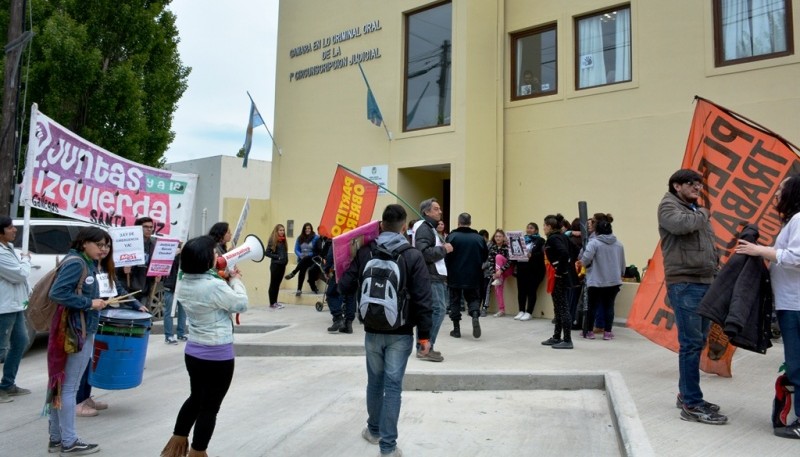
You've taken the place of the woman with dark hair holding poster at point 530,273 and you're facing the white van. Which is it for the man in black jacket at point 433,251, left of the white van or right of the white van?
left

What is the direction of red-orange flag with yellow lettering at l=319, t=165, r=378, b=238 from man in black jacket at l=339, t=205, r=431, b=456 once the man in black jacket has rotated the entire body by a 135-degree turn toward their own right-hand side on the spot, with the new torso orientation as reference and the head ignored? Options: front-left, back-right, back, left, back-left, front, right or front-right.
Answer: back-left

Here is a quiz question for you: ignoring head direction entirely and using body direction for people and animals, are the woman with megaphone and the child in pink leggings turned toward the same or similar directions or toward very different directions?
very different directions

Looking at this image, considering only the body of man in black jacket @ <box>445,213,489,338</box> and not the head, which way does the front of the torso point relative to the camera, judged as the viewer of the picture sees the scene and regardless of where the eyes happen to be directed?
away from the camera

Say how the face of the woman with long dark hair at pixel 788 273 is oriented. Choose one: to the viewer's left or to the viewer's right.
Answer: to the viewer's left

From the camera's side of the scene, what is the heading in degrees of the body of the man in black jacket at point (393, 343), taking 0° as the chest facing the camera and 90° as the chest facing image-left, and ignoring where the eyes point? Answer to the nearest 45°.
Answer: approximately 180°

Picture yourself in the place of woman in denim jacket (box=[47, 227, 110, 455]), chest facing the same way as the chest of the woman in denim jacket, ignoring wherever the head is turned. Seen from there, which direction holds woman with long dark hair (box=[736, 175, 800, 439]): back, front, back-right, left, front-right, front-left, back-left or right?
front-right

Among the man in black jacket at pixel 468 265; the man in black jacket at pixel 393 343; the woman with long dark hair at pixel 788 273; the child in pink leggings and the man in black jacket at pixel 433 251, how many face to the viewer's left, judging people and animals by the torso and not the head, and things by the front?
1

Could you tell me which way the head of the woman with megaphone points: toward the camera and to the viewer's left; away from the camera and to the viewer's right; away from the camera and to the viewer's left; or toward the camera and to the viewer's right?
away from the camera and to the viewer's right

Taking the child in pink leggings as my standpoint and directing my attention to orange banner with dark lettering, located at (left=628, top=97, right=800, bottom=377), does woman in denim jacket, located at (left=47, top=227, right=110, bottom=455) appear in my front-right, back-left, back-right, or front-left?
front-right
